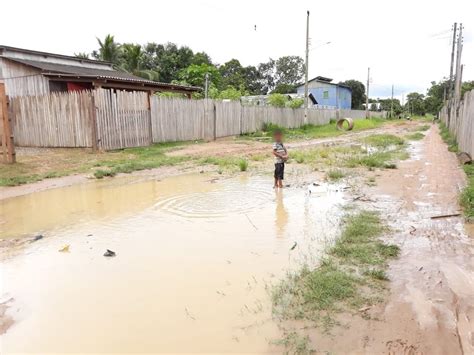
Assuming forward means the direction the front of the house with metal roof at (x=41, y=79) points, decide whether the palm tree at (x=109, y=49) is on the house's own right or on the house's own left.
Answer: on the house's own left

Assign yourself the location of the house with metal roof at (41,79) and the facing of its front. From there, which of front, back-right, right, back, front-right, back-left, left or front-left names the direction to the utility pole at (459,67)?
front-left

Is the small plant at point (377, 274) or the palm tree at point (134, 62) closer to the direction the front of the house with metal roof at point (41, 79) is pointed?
the small plant

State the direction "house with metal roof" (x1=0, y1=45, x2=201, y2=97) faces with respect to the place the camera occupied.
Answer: facing the viewer and to the right of the viewer

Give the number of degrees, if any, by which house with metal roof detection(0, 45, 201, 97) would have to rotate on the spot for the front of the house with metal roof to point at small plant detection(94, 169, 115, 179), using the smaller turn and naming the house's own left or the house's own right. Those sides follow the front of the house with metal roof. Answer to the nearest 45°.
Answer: approximately 45° to the house's own right

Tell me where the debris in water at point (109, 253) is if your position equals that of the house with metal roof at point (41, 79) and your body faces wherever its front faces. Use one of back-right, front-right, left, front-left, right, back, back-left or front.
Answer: front-right

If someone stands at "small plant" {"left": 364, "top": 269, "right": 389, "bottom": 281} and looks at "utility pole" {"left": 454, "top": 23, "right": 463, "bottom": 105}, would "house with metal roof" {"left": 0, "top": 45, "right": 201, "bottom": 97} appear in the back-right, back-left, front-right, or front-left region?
front-left

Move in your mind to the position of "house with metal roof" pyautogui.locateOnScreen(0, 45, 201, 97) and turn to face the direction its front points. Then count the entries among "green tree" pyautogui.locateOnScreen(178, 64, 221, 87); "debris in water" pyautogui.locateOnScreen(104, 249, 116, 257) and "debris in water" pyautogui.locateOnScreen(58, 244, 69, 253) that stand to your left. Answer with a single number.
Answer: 1

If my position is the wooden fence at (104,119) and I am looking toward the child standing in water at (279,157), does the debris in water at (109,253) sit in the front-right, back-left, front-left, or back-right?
front-right

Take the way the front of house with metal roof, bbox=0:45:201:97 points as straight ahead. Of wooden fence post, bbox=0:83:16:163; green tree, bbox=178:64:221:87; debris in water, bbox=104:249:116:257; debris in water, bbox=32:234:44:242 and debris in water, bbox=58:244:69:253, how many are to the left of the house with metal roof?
1

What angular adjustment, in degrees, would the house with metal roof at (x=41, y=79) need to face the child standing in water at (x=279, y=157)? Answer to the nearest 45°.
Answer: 0° — it already faces them

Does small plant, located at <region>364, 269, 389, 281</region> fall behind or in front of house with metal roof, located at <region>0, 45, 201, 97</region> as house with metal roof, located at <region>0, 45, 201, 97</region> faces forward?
in front

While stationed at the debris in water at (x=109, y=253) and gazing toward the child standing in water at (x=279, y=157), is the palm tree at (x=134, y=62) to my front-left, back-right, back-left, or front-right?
front-left

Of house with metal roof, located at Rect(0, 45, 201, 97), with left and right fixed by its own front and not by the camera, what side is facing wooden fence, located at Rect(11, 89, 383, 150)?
front

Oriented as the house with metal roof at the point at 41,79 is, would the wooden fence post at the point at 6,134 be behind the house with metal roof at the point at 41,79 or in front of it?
in front
